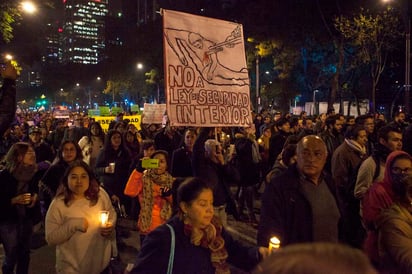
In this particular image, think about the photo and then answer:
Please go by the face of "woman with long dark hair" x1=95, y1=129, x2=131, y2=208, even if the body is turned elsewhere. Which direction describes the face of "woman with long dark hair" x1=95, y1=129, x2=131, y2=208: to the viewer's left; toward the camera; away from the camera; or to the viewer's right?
toward the camera

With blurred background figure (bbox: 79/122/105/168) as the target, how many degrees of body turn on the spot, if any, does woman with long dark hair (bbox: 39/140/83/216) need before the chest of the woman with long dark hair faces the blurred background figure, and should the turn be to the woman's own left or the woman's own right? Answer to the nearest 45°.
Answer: approximately 180°

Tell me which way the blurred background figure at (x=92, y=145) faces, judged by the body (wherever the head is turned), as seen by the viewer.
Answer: toward the camera

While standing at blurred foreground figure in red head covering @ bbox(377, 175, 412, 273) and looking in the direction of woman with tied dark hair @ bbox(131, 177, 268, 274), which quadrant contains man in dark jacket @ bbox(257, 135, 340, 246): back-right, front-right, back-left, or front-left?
front-right

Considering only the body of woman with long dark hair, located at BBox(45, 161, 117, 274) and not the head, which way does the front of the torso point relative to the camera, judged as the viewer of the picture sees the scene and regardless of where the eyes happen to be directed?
toward the camera

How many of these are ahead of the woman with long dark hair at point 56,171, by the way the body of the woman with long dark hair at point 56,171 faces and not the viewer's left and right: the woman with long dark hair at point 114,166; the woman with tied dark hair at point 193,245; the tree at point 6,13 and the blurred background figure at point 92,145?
1

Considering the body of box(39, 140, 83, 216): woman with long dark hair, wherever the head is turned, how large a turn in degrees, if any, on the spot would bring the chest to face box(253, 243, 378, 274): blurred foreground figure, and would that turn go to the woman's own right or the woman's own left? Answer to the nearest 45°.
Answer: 0° — they already face them

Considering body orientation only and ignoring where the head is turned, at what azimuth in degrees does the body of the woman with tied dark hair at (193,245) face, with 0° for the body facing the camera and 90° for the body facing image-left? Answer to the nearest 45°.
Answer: approximately 315°

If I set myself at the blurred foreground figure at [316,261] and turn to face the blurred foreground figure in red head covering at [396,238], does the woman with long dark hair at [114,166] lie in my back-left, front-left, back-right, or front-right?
front-left

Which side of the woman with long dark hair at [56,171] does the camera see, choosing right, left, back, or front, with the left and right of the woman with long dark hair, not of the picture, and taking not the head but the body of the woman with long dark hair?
front

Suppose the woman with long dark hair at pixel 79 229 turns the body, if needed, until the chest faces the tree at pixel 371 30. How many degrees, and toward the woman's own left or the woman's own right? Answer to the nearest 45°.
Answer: approximately 135° to the woman's own left

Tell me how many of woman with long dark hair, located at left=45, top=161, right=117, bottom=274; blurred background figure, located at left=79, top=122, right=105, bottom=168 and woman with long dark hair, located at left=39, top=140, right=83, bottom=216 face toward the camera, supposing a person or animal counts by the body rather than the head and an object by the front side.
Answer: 3

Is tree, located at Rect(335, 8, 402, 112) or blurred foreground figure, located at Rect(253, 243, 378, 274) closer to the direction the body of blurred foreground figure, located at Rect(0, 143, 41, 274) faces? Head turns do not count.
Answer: the blurred foreground figure, located at Rect(253, 243, 378, 274)
